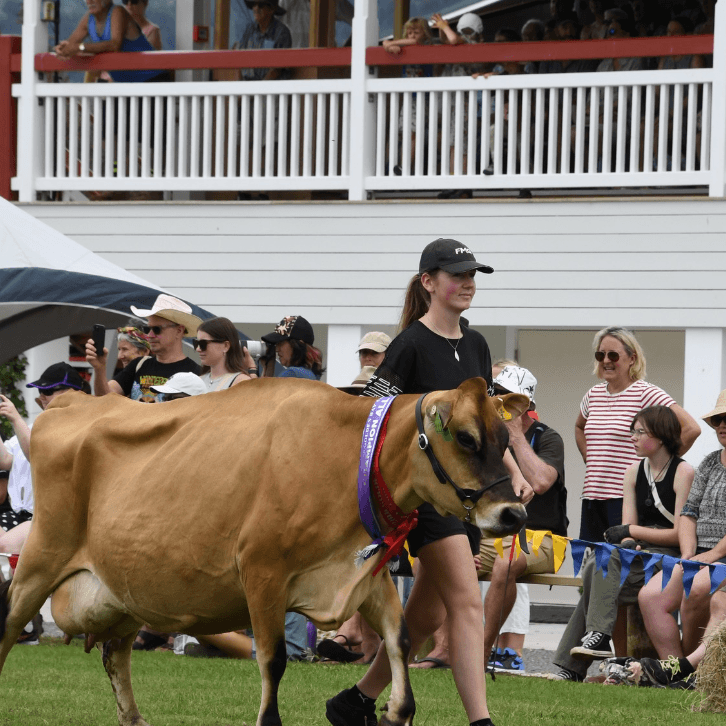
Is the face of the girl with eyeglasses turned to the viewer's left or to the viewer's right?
to the viewer's left

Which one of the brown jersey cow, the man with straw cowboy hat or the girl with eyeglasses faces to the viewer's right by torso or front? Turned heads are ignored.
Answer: the brown jersey cow

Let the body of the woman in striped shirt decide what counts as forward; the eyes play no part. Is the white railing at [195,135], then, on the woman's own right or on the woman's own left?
on the woman's own right

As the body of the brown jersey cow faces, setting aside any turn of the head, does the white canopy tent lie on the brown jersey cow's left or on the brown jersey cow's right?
on the brown jersey cow's left

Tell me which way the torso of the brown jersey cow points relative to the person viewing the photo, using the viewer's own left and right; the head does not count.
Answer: facing to the right of the viewer

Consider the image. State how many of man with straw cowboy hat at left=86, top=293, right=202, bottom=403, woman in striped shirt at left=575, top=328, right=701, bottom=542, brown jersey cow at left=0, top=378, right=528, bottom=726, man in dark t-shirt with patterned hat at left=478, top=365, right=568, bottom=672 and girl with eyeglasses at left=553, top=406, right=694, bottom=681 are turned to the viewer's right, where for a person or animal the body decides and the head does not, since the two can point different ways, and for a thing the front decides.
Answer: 1

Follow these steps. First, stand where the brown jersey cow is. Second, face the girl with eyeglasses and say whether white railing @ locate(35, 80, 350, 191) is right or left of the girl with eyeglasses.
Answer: left

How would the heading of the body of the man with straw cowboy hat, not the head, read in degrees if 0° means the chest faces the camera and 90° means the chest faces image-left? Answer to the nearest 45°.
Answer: approximately 45°

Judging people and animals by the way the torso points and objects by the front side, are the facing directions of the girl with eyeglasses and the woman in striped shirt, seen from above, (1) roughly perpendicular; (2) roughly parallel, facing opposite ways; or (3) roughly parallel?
roughly parallel

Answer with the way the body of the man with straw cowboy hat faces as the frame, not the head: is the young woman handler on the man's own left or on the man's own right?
on the man's own left

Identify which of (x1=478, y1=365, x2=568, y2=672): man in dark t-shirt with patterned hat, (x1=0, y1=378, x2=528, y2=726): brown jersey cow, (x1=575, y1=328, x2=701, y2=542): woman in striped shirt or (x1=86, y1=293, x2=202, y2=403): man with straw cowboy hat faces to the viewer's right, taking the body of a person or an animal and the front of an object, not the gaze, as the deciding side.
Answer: the brown jersey cow

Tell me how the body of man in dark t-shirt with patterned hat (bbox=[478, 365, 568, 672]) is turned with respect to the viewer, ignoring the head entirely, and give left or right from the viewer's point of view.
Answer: facing the viewer and to the left of the viewer

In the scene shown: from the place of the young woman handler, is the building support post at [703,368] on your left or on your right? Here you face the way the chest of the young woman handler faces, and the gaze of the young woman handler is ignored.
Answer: on your left

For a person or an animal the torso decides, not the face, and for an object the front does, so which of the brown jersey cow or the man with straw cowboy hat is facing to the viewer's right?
the brown jersey cow

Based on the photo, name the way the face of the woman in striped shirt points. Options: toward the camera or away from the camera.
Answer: toward the camera

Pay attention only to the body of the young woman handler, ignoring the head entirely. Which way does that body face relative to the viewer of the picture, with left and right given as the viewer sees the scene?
facing the viewer and to the right of the viewer
